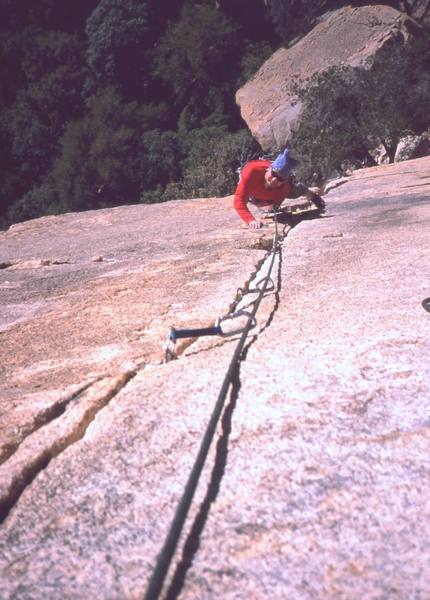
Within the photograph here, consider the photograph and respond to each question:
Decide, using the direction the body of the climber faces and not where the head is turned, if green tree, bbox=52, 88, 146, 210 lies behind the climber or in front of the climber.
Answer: behind

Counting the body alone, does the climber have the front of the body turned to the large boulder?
no

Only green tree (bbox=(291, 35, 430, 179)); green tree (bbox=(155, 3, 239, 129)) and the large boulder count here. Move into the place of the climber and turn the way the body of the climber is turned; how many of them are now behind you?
3

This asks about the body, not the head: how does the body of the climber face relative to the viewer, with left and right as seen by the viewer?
facing the viewer

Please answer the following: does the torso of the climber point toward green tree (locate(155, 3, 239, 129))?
no

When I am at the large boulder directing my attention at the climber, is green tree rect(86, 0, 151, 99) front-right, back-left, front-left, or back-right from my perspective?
back-right

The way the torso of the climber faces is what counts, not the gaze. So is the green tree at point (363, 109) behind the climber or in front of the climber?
behind

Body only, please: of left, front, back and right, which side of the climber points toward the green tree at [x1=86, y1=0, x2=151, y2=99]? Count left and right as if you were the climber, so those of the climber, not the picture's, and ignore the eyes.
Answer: back

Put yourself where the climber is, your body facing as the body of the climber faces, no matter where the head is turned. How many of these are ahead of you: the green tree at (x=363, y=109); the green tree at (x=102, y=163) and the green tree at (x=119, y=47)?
0
